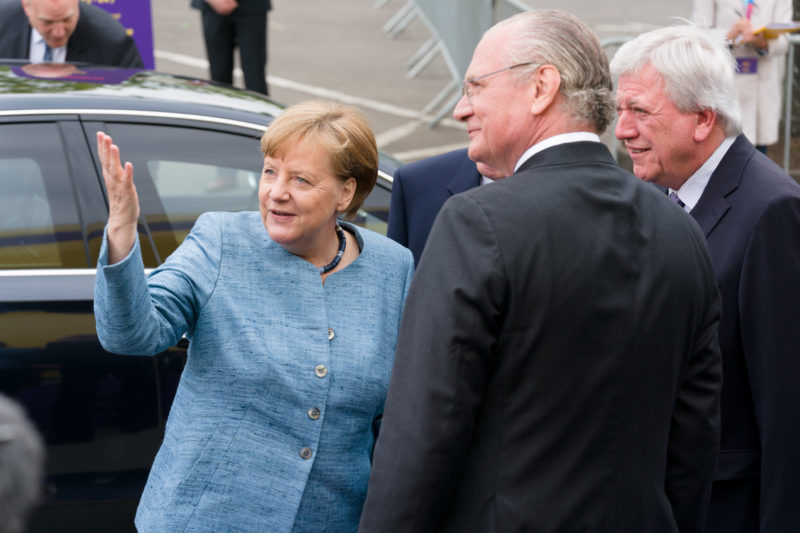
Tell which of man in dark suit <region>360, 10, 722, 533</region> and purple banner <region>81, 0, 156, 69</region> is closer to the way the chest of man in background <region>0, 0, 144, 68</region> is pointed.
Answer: the man in dark suit

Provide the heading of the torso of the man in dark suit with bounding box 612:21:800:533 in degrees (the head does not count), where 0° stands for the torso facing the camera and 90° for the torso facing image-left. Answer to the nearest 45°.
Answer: approximately 90°

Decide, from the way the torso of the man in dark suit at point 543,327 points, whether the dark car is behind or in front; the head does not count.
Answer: in front

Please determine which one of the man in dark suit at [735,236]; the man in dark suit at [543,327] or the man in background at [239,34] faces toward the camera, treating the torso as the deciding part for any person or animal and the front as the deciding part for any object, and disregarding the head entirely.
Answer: the man in background

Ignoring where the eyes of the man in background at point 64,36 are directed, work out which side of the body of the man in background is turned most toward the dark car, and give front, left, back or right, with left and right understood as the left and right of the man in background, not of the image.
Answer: front

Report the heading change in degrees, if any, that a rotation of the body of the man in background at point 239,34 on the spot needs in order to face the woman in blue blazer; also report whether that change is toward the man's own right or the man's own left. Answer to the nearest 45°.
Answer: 0° — they already face them

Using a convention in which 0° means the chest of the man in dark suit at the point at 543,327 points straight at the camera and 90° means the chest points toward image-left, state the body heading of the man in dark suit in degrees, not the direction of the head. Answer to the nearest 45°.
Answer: approximately 135°

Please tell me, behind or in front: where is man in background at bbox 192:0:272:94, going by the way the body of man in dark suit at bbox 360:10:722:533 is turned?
in front

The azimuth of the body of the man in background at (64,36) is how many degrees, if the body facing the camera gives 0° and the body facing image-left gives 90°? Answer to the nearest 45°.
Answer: approximately 0°

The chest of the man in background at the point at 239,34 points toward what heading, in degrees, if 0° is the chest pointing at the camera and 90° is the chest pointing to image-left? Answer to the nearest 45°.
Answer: approximately 0°
